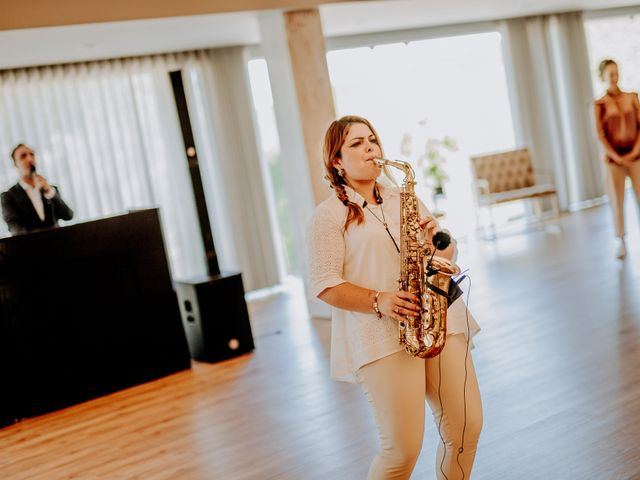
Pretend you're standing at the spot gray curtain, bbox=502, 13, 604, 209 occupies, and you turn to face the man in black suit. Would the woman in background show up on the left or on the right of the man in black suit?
left

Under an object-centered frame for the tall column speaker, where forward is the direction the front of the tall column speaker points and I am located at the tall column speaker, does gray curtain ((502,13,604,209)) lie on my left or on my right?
on my left

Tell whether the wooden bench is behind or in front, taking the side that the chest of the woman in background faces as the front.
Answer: behind

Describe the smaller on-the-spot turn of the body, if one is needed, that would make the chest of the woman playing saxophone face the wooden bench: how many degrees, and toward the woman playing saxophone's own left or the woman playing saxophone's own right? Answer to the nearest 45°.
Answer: approximately 135° to the woman playing saxophone's own left

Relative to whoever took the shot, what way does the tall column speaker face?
facing the viewer and to the right of the viewer

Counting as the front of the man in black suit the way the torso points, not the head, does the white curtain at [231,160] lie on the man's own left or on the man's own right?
on the man's own left

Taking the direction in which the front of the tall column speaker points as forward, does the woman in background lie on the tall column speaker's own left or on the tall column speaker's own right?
on the tall column speaker's own left

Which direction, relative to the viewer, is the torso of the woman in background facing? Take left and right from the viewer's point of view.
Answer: facing the viewer

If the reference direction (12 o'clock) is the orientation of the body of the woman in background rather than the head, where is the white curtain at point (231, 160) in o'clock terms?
The white curtain is roughly at 3 o'clock from the woman in background.

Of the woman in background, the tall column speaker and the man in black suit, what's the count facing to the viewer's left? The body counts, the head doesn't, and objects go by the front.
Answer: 0

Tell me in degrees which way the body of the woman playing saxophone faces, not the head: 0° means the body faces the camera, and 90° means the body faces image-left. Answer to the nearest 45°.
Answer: approximately 315°

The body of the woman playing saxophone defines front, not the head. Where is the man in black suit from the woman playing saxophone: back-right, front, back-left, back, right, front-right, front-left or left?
back

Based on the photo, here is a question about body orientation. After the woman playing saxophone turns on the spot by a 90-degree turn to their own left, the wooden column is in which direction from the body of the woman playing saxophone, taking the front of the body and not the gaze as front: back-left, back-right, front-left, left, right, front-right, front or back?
front-left

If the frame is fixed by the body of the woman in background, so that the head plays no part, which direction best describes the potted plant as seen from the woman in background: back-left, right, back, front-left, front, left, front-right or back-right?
back-right
